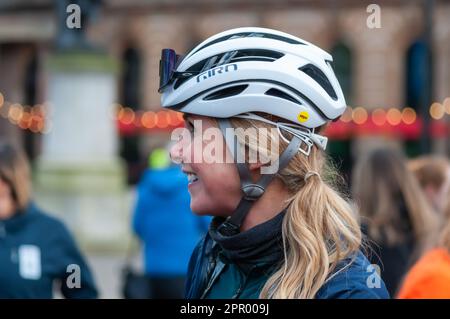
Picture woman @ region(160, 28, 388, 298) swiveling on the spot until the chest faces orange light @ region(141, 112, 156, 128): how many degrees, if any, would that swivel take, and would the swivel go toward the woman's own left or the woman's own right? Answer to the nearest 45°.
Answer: approximately 90° to the woman's own right

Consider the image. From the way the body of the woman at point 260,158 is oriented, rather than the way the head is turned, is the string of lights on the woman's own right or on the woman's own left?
on the woman's own right

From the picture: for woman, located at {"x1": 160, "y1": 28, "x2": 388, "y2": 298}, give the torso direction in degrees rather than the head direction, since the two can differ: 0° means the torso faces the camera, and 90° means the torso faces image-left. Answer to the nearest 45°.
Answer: approximately 90°

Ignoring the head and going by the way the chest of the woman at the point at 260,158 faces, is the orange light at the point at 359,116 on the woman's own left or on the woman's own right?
on the woman's own right

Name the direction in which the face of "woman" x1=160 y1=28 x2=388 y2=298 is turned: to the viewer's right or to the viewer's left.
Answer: to the viewer's left

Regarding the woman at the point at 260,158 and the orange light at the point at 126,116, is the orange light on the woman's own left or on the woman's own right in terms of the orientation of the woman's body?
on the woman's own right

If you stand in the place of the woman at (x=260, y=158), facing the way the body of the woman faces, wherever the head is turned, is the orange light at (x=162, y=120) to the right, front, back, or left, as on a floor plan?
right

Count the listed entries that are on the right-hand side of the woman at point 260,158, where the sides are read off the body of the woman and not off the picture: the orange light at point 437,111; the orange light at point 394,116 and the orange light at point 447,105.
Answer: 3

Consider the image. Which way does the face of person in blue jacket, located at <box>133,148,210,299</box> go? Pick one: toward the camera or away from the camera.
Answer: away from the camera

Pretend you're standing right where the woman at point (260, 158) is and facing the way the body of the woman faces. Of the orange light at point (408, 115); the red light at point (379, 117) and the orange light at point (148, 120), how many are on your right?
3

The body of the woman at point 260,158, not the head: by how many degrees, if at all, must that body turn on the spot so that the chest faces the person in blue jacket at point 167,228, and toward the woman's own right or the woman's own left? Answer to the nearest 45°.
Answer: approximately 90° to the woman's own right

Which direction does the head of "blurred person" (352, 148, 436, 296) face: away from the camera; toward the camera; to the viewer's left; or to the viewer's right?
away from the camera

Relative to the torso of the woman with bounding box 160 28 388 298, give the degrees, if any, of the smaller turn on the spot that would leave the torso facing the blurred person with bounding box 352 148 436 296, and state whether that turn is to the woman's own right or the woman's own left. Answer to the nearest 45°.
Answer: approximately 90° to the woman's own right
